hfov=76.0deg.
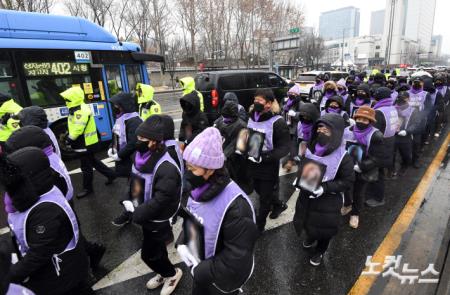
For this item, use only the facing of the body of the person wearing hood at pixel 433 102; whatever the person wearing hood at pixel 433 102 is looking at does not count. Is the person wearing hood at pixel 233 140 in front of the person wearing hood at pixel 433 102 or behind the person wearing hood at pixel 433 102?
in front

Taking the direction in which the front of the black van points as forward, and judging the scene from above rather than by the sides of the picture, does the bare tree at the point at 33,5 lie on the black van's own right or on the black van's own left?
on the black van's own left

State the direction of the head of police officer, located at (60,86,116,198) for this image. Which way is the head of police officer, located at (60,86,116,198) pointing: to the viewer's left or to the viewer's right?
to the viewer's left

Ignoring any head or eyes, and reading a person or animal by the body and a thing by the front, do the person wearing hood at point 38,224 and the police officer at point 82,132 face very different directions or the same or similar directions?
same or similar directions

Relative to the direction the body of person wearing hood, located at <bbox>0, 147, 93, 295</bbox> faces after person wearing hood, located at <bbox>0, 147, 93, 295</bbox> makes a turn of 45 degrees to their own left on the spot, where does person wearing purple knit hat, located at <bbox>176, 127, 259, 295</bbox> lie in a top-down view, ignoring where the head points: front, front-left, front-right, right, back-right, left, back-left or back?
left

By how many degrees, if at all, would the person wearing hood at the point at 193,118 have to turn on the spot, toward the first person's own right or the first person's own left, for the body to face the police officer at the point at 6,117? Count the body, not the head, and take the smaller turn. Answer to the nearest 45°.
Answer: approximately 45° to the first person's own right

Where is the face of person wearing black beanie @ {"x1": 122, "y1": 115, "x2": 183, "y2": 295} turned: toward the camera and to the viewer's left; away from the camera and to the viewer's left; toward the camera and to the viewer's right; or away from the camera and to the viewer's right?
toward the camera and to the viewer's left

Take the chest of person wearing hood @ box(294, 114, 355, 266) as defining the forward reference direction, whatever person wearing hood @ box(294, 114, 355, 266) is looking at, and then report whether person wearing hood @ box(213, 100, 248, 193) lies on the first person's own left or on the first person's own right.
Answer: on the first person's own right

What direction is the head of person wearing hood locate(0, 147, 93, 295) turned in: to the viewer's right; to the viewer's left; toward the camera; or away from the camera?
to the viewer's left

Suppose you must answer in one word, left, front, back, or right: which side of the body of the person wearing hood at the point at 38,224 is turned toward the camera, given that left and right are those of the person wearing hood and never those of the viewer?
left

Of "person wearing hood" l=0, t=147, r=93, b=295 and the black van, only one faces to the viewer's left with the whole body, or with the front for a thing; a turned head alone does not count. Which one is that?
the person wearing hood
